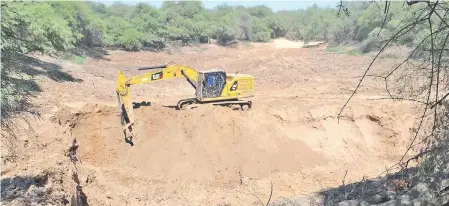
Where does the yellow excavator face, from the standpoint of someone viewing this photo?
facing to the left of the viewer
